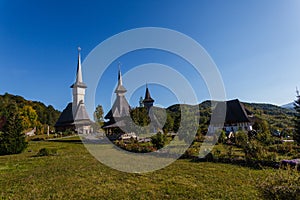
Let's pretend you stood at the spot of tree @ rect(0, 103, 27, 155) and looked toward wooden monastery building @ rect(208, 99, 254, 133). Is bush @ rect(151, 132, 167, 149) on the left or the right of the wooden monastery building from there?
right

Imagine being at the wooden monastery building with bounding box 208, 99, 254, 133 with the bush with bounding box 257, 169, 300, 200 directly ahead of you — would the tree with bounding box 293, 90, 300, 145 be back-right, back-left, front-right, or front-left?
front-left

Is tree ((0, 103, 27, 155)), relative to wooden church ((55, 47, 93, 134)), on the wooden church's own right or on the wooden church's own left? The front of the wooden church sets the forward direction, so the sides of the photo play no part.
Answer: on the wooden church's own right

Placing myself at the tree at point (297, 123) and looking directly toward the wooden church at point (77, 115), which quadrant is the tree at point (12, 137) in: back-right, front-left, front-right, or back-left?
front-left

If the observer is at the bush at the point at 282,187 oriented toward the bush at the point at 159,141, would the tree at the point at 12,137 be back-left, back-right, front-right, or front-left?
front-left

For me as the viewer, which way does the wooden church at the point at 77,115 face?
facing the viewer and to the right of the viewer
